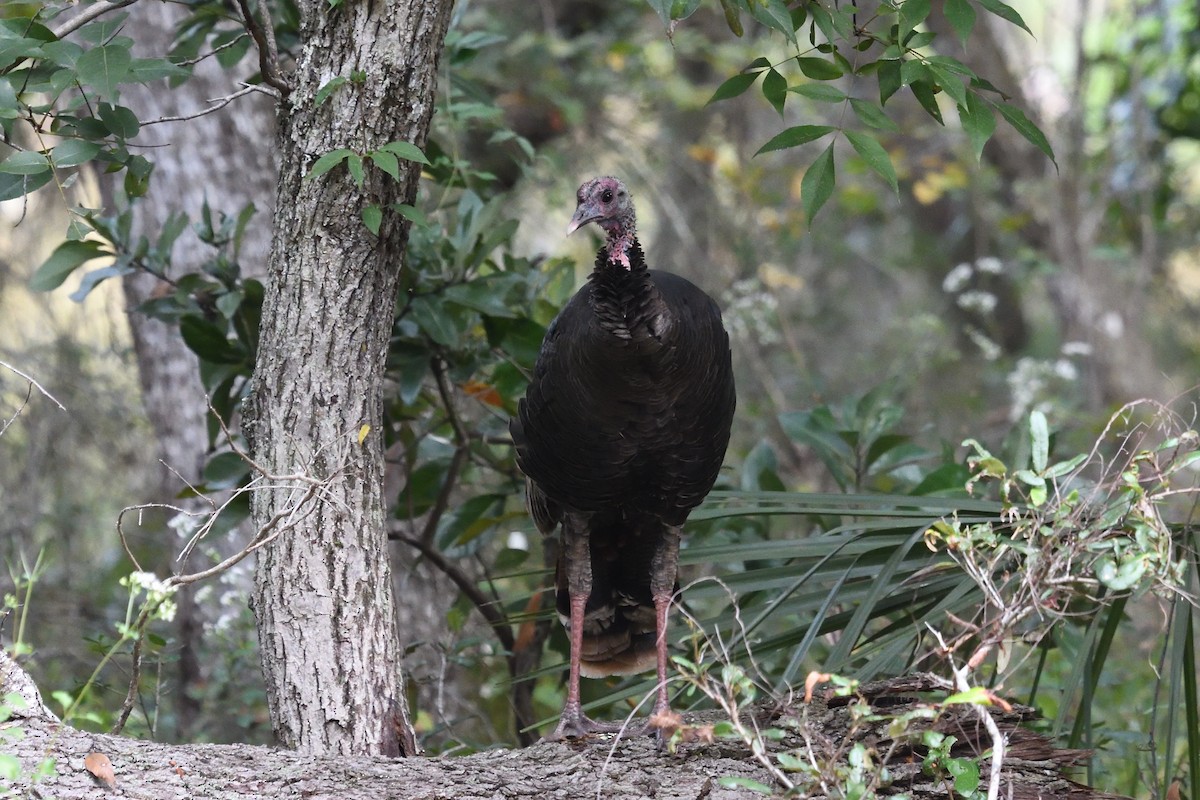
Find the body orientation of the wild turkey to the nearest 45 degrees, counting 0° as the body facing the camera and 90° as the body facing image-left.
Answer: approximately 0°

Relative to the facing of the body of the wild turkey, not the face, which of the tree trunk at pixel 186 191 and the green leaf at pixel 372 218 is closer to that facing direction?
the green leaf

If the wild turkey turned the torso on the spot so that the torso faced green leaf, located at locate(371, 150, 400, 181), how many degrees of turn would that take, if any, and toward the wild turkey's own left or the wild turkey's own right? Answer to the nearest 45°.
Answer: approximately 45° to the wild turkey's own right

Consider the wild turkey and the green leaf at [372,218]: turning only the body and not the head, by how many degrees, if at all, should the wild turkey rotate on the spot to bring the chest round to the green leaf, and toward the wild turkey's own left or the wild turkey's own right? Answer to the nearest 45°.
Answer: approximately 45° to the wild turkey's own right

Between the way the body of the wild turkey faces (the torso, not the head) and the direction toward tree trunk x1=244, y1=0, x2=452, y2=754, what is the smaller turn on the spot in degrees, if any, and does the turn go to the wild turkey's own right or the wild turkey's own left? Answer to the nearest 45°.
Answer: approximately 45° to the wild turkey's own right

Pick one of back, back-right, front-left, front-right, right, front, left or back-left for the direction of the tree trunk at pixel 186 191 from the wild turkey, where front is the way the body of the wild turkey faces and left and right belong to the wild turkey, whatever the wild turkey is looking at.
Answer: back-right
